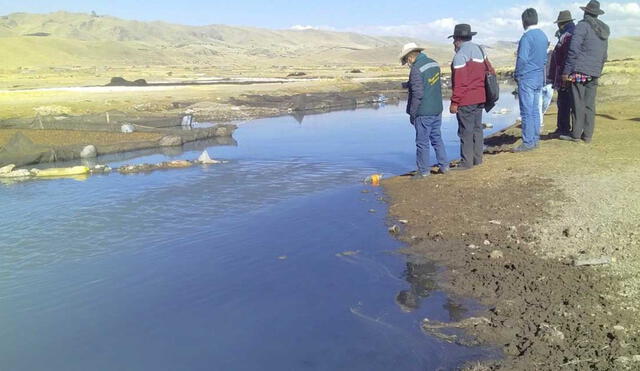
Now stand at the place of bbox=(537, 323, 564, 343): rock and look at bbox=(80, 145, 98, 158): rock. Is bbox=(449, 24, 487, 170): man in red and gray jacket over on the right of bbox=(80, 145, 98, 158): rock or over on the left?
right

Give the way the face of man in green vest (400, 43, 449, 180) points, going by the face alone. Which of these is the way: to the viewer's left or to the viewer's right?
to the viewer's left

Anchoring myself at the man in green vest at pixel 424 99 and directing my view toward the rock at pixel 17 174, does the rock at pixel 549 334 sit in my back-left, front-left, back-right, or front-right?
back-left

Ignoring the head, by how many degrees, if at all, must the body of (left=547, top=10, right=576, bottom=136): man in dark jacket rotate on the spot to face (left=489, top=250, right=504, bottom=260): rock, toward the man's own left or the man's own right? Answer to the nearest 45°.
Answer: approximately 90° to the man's own left

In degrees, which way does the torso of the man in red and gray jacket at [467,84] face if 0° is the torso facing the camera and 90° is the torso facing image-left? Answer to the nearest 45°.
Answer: approximately 135°

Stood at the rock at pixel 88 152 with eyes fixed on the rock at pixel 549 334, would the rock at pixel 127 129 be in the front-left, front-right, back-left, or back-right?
back-left

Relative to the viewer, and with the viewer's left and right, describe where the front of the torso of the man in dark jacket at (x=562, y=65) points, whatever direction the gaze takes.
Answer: facing to the left of the viewer

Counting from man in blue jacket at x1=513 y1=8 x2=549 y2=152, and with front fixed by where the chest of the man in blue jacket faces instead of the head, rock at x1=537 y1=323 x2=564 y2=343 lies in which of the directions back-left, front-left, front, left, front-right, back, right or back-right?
back-left
